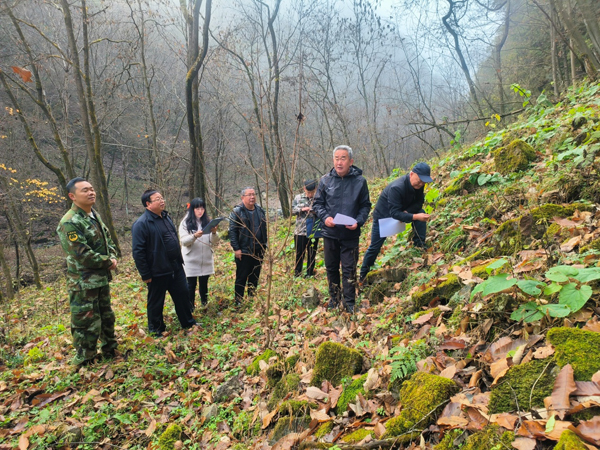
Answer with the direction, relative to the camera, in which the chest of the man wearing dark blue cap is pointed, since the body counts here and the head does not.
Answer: to the viewer's right

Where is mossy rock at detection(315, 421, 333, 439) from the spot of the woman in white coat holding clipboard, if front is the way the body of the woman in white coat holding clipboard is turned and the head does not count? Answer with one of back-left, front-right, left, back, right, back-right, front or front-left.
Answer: front-right

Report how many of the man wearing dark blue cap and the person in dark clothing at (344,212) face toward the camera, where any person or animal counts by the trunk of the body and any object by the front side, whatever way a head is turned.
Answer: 1

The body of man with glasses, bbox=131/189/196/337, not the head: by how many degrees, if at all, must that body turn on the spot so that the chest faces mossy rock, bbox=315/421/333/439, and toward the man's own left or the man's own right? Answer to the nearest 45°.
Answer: approximately 45° to the man's own right

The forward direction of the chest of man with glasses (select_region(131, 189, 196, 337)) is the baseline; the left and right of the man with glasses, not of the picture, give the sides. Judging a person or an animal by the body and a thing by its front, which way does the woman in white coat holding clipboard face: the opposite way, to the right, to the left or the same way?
the same way

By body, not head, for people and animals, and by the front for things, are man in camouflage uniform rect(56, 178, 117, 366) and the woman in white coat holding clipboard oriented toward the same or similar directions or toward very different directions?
same or similar directions

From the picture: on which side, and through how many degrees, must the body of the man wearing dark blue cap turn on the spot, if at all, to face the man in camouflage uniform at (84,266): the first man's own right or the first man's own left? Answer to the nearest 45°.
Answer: approximately 135° to the first man's own right

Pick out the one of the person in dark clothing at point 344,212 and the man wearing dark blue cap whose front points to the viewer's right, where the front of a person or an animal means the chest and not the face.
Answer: the man wearing dark blue cap

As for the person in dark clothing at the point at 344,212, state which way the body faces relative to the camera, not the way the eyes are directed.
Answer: toward the camera

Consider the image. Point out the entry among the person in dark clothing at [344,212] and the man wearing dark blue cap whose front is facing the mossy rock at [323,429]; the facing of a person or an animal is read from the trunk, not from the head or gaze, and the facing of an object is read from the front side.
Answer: the person in dark clothing

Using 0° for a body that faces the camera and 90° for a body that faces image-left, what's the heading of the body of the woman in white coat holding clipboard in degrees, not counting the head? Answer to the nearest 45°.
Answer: approximately 315°

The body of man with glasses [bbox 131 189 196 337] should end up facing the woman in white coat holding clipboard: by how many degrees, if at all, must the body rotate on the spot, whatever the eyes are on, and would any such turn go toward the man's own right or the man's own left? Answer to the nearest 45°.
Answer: approximately 90° to the man's own left

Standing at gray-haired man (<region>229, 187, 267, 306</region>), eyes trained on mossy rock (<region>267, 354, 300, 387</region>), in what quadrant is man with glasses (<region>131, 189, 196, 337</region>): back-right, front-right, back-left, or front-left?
front-right

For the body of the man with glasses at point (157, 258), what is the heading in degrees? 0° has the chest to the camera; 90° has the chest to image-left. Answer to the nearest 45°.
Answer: approximately 315°

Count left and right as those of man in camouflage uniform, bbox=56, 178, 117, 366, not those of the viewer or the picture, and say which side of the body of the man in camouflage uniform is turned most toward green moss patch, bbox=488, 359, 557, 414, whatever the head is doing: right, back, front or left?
front

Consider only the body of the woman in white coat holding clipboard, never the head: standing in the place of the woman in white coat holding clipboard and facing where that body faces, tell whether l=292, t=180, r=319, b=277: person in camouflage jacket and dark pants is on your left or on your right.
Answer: on your left

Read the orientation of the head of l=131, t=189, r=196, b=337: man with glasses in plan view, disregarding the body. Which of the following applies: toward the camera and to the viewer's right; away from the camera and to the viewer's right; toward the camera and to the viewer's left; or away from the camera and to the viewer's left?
toward the camera and to the viewer's right

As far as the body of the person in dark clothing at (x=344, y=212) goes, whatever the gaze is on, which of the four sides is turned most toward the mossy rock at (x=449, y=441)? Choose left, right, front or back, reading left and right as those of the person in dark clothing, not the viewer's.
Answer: front

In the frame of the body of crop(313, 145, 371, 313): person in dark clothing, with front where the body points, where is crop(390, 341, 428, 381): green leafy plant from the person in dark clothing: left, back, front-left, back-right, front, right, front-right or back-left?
front
